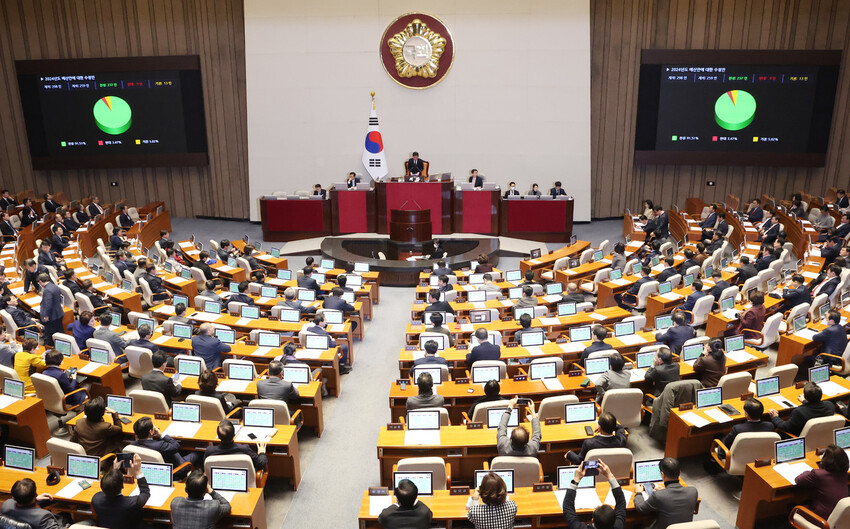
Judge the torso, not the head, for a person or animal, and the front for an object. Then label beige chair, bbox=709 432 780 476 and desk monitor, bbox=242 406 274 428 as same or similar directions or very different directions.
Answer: very different directions

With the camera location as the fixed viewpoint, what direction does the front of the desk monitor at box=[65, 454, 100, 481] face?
facing the viewer

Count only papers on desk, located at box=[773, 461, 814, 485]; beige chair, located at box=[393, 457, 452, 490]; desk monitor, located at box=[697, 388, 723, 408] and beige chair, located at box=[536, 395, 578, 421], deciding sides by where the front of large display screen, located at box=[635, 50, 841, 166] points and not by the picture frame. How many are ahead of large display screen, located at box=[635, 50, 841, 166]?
4

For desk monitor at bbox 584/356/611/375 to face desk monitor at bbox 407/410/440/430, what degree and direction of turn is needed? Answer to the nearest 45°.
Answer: approximately 45° to its right

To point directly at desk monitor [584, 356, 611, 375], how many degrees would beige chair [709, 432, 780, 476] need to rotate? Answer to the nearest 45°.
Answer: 0° — it already faces it

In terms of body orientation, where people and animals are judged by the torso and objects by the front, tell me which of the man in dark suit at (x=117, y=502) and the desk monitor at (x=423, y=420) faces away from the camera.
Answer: the man in dark suit

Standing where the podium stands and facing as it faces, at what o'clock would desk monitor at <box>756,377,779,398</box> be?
The desk monitor is roughly at 11 o'clock from the podium.

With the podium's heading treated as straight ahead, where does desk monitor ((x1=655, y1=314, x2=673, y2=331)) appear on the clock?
The desk monitor is roughly at 11 o'clock from the podium.

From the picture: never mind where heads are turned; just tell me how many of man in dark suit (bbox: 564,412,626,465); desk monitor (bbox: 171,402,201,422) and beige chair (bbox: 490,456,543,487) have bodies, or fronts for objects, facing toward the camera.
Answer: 1

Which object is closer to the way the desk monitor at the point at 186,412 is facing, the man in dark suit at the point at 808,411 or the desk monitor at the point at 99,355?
the man in dark suit

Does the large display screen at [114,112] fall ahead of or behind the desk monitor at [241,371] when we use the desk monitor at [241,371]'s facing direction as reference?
behind

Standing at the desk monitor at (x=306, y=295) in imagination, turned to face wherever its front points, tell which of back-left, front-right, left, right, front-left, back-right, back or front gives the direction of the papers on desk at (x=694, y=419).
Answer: front-left

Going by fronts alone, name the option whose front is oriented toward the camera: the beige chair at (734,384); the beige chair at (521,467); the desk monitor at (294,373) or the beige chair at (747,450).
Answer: the desk monitor

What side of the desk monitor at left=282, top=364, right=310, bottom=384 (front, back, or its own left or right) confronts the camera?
front

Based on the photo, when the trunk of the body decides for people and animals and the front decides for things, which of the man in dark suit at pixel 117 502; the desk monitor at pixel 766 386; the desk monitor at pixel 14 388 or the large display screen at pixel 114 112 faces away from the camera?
the man in dark suit

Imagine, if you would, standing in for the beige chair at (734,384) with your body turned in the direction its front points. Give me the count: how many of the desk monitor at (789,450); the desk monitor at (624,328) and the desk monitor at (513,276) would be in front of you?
2

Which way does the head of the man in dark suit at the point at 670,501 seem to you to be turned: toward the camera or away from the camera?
away from the camera

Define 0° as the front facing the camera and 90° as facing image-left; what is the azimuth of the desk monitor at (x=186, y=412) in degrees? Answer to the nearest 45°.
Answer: approximately 0°

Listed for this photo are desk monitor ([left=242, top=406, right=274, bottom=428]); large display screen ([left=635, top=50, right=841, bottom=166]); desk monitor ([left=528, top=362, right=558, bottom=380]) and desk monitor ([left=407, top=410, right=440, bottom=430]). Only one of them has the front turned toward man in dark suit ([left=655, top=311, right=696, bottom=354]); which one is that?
the large display screen

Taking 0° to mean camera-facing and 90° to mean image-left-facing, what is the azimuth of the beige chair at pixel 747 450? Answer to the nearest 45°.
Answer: approximately 135°
